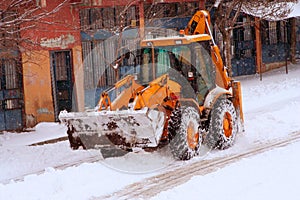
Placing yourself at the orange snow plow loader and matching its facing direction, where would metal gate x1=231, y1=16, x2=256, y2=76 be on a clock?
The metal gate is roughly at 5 o'clock from the orange snow plow loader.

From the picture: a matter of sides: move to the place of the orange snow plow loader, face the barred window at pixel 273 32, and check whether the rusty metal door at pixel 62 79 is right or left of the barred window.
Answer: left

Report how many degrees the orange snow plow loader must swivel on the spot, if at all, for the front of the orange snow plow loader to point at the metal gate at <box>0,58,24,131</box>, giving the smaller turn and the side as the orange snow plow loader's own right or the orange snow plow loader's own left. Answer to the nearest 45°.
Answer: approximately 90° to the orange snow plow loader's own right

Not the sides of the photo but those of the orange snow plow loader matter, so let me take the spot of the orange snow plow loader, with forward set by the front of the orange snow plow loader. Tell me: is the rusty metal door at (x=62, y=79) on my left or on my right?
on my right

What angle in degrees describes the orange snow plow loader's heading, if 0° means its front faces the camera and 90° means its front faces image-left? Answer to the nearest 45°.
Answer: approximately 45°
